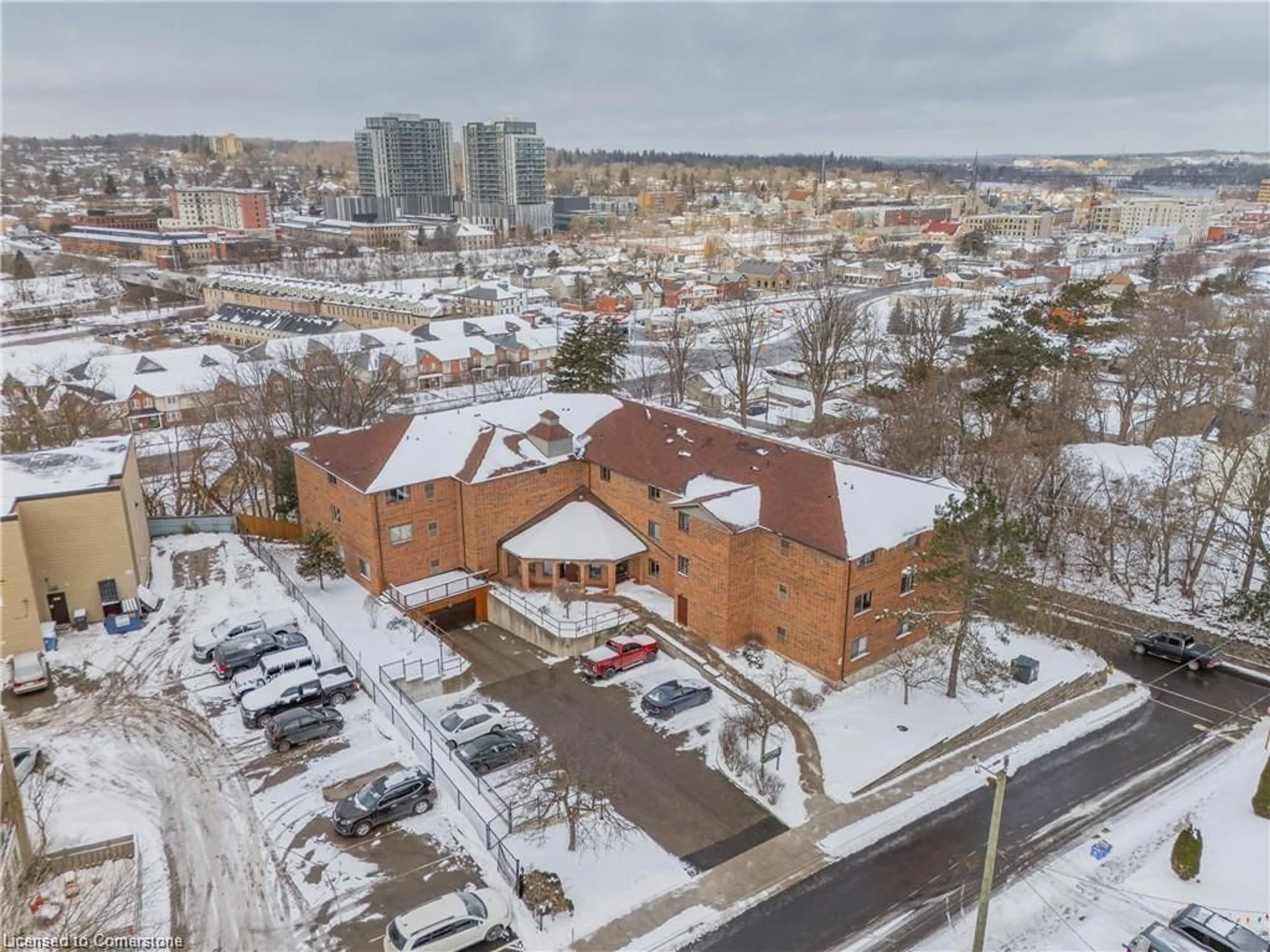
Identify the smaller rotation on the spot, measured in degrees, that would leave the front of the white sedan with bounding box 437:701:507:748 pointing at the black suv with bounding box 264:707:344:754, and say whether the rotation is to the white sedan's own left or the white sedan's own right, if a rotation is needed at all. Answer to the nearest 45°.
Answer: approximately 45° to the white sedan's own right

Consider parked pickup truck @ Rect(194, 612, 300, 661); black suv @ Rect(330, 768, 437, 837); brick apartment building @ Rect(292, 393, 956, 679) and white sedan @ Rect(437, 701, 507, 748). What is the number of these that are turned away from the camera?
0

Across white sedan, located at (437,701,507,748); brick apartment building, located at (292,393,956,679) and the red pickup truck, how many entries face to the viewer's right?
0

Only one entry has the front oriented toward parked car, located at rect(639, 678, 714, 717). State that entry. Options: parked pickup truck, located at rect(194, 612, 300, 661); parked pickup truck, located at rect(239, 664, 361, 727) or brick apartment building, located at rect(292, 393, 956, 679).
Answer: the brick apartment building

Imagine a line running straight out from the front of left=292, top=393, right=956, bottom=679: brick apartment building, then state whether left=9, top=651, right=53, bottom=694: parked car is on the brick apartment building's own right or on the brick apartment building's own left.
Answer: on the brick apartment building's own right

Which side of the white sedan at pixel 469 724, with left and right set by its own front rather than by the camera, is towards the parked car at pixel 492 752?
left

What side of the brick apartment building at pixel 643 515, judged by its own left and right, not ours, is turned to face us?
front

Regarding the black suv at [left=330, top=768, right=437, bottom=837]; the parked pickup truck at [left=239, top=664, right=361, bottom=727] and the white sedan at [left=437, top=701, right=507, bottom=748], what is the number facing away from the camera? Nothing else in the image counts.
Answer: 0

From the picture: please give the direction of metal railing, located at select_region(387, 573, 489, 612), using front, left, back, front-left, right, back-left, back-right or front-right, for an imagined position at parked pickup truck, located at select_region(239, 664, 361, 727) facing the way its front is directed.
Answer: back

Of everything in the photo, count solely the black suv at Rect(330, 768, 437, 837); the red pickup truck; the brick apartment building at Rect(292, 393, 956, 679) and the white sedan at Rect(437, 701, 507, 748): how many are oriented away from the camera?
0

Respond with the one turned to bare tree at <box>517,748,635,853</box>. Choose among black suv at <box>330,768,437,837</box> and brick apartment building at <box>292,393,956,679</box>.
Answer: the brick apartment building

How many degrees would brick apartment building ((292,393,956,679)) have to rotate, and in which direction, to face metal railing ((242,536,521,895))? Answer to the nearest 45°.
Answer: approximately 45° to its right
